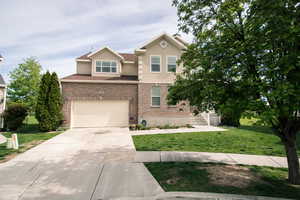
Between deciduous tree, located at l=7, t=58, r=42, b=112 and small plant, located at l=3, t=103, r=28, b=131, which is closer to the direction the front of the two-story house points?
the small plant

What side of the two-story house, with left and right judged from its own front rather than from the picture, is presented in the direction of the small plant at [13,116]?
right

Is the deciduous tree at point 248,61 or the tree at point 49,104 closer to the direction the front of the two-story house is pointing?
the deciduous tree

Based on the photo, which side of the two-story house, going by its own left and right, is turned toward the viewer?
front

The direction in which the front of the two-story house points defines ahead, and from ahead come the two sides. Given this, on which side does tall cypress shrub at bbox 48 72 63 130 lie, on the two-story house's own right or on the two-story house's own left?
on the two-story house's own right

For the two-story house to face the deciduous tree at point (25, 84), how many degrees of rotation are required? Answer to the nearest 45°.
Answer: approximately 135° to its right

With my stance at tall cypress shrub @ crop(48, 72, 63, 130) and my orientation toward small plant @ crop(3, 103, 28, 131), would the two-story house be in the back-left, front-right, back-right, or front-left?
back-right

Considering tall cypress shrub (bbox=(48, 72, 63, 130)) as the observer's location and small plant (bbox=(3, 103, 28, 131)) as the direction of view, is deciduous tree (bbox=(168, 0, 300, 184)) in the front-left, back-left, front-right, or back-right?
back-left

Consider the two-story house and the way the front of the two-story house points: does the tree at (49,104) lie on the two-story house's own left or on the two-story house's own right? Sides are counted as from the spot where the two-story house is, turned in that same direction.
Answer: on the two-story house's own right

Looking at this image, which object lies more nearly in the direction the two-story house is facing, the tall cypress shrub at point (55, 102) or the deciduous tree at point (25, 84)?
the tall cypress shrub

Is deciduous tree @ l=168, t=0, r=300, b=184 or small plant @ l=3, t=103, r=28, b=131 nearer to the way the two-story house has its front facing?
the deciduous tree

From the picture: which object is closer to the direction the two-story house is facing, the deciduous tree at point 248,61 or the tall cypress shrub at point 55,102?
the deciduous tree
